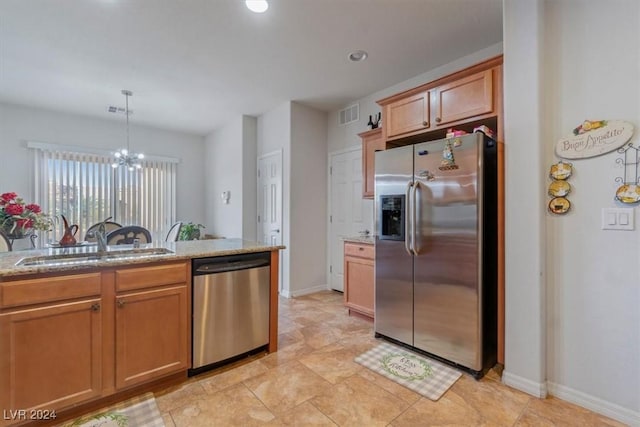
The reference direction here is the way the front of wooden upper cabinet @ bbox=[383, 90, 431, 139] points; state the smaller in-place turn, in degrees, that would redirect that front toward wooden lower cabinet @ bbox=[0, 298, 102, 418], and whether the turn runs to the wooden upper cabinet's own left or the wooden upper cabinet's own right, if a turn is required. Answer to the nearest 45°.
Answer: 0° — it already faces it

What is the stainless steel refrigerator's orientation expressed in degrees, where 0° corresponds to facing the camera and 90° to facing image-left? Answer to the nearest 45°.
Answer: approximately 45°

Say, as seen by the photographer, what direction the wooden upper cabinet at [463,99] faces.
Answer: facing the viewer and to the left of the viewer

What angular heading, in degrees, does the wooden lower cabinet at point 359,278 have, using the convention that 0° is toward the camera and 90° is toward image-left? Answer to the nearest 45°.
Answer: approximately 45°

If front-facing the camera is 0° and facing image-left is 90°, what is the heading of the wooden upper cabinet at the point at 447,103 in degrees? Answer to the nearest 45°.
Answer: approximately 45°

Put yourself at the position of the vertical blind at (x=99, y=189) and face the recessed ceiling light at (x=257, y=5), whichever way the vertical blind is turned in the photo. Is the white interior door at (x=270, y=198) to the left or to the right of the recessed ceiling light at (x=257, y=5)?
left

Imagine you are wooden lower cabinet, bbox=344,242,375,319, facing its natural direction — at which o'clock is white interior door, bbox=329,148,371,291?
The white interior door is roughly at 4 o'clock from the wooden lower cabinet.

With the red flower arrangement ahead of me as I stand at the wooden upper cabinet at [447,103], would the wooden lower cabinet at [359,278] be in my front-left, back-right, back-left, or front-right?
front-right

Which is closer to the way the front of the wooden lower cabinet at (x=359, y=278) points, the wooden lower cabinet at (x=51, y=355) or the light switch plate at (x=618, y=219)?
the wooden lower cabinet

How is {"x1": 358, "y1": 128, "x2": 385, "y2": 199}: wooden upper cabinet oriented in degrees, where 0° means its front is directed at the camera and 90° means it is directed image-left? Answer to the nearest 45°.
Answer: approximately 45°

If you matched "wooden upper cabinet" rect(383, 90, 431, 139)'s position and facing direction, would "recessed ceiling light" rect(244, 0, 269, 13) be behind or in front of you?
in front

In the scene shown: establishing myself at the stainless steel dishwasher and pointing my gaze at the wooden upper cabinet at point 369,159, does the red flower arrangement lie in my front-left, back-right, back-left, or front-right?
back-left
